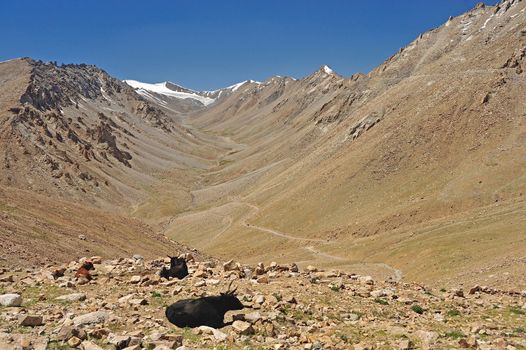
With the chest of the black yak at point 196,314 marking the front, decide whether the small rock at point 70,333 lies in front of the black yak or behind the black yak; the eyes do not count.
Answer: behind

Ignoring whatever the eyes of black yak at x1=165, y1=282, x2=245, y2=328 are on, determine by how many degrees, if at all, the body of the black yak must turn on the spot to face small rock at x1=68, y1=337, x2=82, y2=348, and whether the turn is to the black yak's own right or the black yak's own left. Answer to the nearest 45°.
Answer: approximately 135° to the black yak's own right

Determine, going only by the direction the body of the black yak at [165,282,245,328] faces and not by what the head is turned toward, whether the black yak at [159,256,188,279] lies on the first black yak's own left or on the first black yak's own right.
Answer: on the first black yak's own left

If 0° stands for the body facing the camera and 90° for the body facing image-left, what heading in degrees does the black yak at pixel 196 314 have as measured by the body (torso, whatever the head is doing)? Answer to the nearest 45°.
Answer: approximately 270°

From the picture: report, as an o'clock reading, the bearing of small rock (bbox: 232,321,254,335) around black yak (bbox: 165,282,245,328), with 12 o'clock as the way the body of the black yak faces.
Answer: The small rock is roughly at 1 o'clock from the black yak.

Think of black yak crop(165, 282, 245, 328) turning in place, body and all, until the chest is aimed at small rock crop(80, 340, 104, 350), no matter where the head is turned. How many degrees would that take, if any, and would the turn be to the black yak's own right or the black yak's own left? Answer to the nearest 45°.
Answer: approximately 135° to the black yak's own right

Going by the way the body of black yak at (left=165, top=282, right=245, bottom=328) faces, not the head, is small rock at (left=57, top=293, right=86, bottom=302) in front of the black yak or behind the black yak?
behind

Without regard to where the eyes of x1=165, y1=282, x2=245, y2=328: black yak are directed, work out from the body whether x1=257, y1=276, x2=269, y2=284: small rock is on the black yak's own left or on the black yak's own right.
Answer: on the black yak's own left

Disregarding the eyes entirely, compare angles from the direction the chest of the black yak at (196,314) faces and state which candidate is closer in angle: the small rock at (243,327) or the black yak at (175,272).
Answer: the small rock

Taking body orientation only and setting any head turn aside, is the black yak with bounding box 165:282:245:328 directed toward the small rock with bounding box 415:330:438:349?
yes

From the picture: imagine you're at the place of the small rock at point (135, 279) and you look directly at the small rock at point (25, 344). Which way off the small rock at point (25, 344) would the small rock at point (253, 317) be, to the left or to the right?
left

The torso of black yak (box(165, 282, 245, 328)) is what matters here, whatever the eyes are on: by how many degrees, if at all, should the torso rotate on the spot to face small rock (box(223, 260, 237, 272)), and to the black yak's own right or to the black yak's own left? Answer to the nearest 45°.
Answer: approximately 90° to the black yak's own left

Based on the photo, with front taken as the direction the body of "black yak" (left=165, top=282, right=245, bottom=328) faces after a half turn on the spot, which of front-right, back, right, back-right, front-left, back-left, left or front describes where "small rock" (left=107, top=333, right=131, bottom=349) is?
front-left
